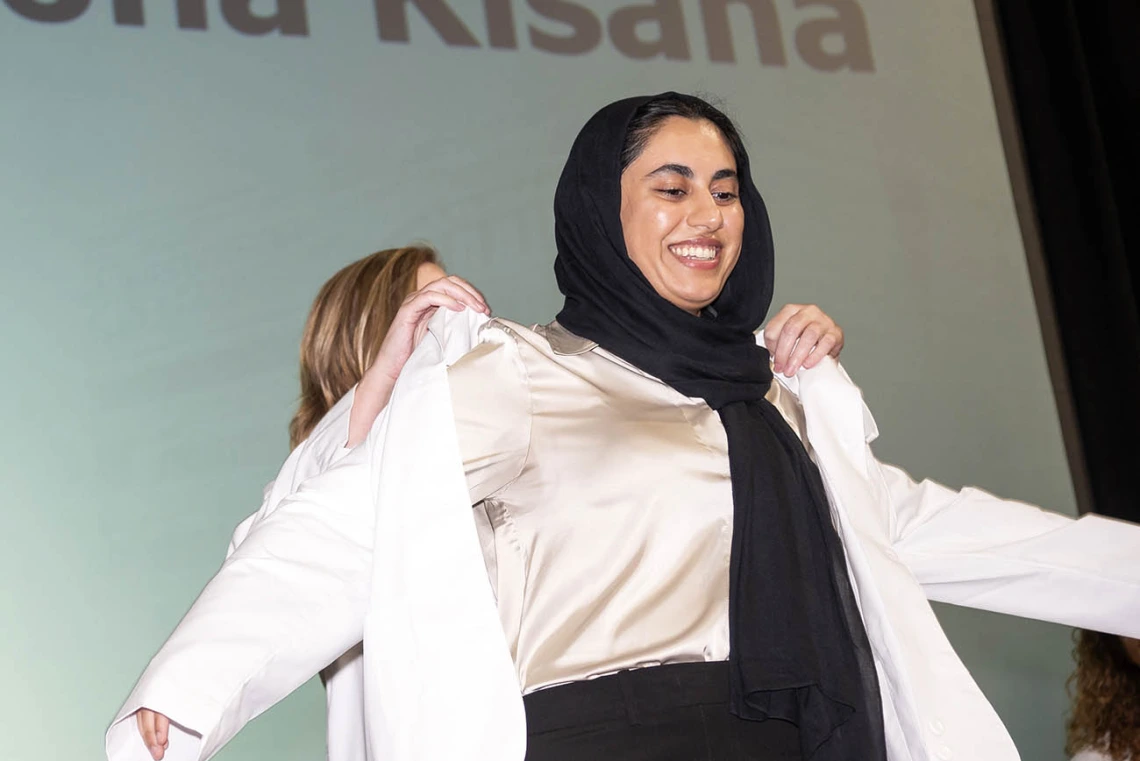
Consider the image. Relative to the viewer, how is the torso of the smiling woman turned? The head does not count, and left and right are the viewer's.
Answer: facing the viewer and to the right of the viewer
